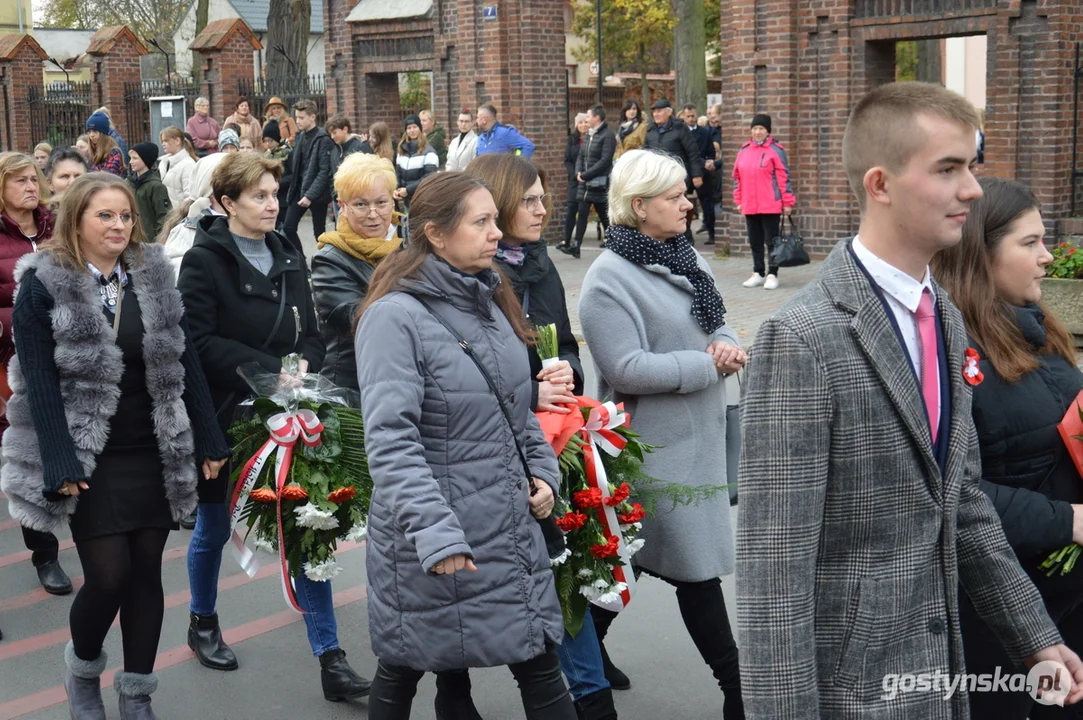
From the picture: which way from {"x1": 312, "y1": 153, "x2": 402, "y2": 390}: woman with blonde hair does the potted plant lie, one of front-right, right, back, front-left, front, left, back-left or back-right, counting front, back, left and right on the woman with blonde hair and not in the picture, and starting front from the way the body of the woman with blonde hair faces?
left

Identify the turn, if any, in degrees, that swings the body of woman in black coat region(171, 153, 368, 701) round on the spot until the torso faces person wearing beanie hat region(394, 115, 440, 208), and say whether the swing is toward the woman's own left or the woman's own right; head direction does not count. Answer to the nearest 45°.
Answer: approximately 135° to the woman's own left

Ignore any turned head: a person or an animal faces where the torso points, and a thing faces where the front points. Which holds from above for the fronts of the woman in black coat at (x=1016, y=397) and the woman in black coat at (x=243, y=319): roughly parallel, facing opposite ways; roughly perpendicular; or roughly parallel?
roughly parallel

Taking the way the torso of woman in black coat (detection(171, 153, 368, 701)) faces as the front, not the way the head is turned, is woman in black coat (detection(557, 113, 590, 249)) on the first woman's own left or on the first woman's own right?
on the first woman's own left

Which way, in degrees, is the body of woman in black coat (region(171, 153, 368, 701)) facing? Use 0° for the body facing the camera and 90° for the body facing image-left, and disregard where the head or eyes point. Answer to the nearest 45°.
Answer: approximately 315°

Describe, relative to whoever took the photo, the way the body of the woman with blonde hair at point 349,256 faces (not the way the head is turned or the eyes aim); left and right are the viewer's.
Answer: facing the viewer and to the right of the viewer

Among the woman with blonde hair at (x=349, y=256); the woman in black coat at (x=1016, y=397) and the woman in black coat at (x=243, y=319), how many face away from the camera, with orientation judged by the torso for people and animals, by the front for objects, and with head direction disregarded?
0
